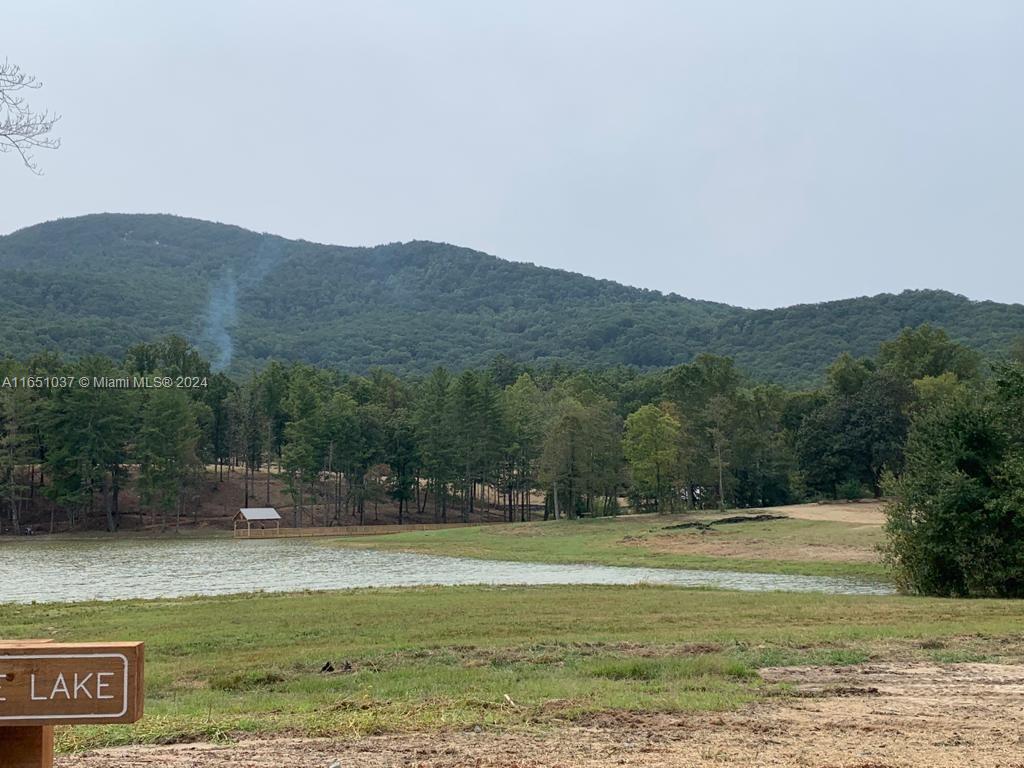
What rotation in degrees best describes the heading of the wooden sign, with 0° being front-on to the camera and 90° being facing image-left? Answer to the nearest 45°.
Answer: approximately 0°

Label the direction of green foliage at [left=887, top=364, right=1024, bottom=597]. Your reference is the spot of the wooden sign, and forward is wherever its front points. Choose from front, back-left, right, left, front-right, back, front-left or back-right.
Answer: back-left
